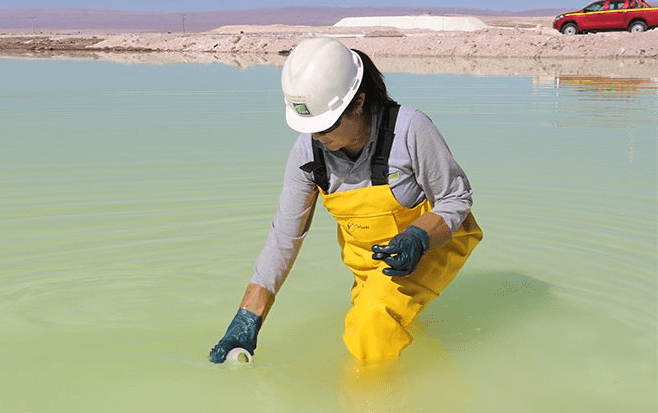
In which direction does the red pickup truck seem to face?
to the viewer's left
